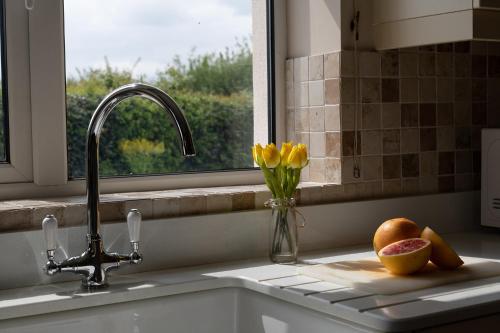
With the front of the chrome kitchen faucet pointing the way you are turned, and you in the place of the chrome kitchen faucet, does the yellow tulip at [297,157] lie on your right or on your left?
on your left

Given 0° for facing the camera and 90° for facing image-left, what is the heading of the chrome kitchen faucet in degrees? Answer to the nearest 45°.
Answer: approximately 315°

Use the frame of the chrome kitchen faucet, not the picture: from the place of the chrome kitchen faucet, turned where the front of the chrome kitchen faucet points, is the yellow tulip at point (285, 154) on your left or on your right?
on your left

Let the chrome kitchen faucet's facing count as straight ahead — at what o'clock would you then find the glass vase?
The glass vase is roughly at 10 o'clock from the chrome kitchen faucet.

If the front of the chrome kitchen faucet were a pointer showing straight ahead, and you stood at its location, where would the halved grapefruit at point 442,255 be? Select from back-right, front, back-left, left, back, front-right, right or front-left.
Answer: front-left
